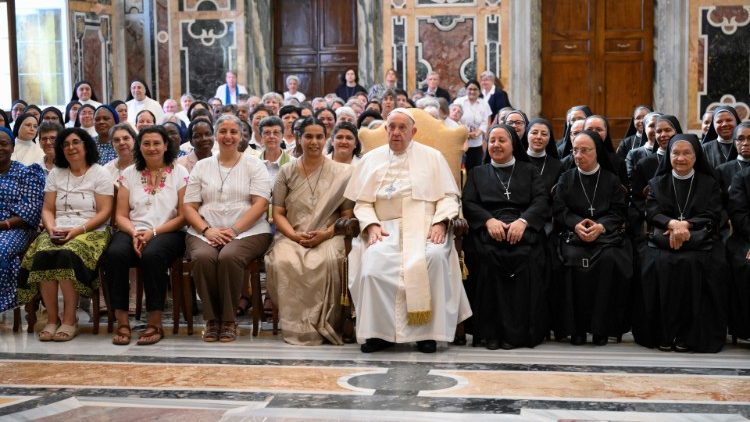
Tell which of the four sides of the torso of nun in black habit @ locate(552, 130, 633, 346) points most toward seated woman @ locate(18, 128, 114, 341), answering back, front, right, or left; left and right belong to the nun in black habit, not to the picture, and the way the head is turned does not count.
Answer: right

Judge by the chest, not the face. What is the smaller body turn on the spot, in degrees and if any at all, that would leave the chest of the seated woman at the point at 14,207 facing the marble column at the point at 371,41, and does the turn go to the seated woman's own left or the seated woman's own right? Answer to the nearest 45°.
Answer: approximately 135° to the seated woman's own left

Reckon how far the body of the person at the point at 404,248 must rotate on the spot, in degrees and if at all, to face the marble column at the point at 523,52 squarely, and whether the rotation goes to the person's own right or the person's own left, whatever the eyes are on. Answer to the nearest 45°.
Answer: approximately 180°

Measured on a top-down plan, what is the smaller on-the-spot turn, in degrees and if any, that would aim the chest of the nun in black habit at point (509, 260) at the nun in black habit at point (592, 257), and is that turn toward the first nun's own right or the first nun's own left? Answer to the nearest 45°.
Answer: approximately 90° to the first nun's own left

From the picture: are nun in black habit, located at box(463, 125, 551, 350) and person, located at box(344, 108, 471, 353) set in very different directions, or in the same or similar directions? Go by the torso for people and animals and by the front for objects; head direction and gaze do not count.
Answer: same or similar directions

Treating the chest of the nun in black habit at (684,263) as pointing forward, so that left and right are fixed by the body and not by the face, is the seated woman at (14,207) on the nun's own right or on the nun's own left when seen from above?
on the nun's own right

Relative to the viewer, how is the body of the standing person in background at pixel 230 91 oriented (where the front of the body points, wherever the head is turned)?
toward the camera

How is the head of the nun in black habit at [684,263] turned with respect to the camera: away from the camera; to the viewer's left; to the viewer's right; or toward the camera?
toward the camera

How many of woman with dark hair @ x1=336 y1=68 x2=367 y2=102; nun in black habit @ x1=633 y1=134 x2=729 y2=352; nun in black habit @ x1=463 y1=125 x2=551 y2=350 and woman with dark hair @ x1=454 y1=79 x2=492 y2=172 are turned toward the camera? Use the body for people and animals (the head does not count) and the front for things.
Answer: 4

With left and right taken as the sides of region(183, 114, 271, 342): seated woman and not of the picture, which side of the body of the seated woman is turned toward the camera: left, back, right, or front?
front

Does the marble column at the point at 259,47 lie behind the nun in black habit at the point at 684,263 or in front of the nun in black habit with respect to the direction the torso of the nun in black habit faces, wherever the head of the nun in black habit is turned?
behind

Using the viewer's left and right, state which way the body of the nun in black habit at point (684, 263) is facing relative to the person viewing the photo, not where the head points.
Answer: facing the viewer

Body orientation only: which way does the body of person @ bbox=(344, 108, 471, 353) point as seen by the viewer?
toward the camera

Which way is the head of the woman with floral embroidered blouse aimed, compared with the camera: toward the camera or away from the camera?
toward the camera
